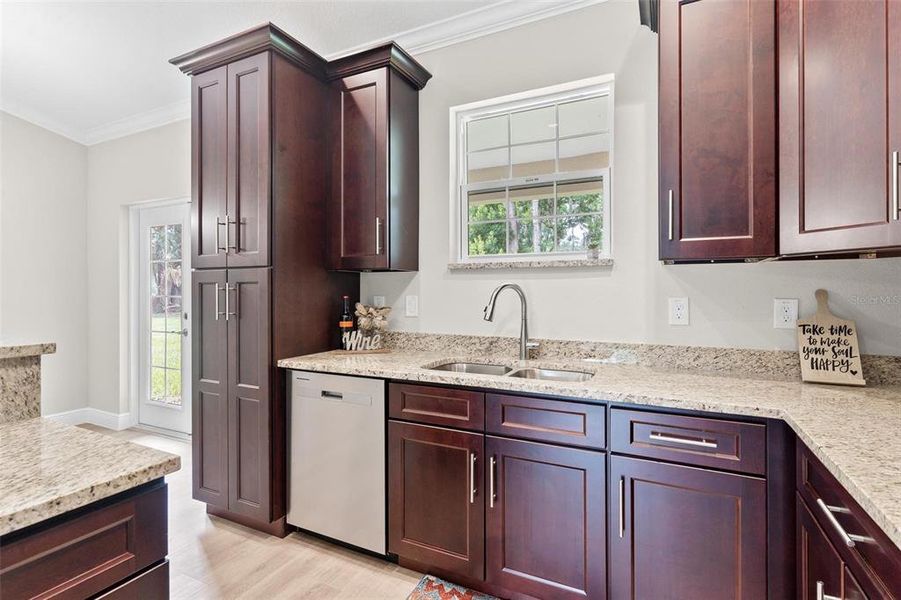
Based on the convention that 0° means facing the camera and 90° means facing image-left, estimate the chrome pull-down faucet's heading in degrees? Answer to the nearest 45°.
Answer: approximately 45°

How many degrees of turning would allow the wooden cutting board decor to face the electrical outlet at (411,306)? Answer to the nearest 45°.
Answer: approximately 90° to its right

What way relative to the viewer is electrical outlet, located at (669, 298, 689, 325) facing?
toward the camera

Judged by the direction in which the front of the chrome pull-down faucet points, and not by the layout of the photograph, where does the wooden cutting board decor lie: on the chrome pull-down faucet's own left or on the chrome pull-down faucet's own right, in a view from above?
on the chrome pull-down faucet's own left

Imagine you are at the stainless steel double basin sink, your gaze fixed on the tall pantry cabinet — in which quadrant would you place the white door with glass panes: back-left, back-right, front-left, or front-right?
front-right

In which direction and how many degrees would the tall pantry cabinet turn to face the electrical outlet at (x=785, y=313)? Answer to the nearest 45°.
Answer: approximately 90° to its left

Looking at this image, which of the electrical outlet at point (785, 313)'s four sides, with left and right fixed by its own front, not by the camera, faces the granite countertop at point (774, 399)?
front

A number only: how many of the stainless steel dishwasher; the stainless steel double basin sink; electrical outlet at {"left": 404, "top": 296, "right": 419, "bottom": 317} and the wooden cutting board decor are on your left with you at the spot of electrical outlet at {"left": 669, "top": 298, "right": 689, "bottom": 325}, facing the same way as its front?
1

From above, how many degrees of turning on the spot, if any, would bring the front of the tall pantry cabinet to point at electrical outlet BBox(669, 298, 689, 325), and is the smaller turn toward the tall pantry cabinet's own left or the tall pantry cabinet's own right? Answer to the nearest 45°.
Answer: approximately 90° to the tall pantry cabinet's own left

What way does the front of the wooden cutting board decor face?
toward the camera

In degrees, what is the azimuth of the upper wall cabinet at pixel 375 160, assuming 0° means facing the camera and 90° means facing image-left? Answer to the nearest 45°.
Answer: approximately 45°

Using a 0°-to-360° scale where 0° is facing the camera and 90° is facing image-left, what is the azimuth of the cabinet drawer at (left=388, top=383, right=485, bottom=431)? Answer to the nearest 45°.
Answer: approximately 45°

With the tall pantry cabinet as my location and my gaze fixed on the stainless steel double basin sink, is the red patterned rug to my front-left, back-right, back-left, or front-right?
front-right

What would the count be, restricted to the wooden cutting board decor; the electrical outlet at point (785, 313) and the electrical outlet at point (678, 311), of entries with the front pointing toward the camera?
3

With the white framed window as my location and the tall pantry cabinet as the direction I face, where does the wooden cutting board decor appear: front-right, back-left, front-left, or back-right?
back-left
